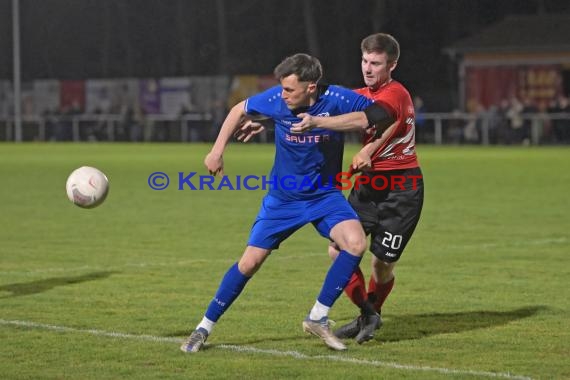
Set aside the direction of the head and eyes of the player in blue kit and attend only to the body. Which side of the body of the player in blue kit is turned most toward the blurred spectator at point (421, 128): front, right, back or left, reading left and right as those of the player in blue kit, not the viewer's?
back

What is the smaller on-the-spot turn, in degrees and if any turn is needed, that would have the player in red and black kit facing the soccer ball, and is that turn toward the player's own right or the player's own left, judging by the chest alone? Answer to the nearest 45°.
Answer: approximately 90° to the player's own right

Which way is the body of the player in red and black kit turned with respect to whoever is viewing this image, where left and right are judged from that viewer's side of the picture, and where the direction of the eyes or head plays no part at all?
facing the viewer and to the left of the viewer

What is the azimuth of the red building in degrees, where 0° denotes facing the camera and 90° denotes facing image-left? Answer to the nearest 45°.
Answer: approximately 0°

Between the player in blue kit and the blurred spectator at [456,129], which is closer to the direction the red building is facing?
the player in blue kit

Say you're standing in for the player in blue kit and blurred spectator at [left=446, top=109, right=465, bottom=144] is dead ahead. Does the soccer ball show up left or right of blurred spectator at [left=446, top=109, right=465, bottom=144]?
left

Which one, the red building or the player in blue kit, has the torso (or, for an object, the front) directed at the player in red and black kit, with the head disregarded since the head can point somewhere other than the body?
the red building

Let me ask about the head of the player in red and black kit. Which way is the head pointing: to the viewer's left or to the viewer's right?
to the viewer's left

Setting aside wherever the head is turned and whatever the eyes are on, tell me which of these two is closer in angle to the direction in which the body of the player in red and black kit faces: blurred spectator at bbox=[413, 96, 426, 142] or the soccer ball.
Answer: the soccer ball

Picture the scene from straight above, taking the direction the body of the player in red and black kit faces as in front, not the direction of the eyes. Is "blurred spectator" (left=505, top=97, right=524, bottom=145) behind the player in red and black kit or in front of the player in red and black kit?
behind

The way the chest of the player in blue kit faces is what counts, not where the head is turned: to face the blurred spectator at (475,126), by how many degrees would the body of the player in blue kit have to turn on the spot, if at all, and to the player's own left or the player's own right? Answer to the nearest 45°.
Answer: approximately 180°
